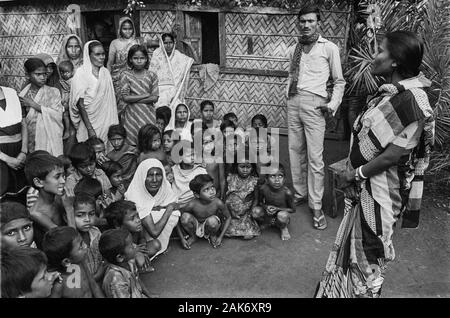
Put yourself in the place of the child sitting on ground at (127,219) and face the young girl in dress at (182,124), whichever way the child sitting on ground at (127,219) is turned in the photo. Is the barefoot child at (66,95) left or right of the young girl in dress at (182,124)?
left

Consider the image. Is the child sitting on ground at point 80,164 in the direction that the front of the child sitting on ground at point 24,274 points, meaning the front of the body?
no

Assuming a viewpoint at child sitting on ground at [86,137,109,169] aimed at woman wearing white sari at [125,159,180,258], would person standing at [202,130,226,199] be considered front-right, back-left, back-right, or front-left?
front-left

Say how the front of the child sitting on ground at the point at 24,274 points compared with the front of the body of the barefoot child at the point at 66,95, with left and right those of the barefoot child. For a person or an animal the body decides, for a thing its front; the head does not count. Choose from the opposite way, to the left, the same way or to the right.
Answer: to the left

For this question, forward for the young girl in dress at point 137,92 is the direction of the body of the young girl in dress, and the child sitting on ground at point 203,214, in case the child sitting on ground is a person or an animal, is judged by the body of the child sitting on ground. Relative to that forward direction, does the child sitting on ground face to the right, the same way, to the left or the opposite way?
the same way

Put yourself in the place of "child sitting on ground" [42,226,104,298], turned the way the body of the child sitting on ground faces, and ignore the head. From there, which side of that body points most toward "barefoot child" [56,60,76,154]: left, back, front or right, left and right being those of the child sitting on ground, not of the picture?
left

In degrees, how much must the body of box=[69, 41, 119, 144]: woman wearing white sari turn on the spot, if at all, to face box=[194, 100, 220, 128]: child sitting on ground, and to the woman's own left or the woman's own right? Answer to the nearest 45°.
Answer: approximately 45° to the woman's own left

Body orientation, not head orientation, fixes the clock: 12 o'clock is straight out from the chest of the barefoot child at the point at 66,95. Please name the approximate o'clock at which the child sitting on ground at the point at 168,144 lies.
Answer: The child sitting on ground is roughly at 10 o'clock from the barefoot child.

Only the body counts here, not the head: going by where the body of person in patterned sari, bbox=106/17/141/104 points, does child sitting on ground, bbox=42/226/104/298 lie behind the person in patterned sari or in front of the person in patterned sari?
in front

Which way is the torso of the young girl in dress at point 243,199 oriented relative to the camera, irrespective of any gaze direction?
toward the camera

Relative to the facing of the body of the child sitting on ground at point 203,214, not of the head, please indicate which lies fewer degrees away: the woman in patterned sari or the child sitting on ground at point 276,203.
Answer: the woman in patterned sari

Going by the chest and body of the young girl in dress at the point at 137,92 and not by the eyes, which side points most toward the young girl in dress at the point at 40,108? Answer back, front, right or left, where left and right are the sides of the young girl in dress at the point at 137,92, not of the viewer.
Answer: right

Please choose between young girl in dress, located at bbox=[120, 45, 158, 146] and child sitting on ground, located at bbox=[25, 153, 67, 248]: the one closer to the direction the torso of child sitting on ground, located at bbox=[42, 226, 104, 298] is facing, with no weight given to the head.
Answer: the young girl in dress

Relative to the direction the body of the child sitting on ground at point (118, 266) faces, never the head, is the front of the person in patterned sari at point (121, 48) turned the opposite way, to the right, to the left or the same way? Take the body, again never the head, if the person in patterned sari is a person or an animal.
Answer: to the right

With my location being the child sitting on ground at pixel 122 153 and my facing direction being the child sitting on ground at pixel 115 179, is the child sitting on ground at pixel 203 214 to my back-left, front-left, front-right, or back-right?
front-left

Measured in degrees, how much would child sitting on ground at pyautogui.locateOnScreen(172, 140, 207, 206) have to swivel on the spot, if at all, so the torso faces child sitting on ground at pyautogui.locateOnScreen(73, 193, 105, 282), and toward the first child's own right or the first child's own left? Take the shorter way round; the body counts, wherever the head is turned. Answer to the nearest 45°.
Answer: approximately 90° to the first child's own right

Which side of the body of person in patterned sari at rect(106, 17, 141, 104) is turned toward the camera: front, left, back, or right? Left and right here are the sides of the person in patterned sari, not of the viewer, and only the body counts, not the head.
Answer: front
